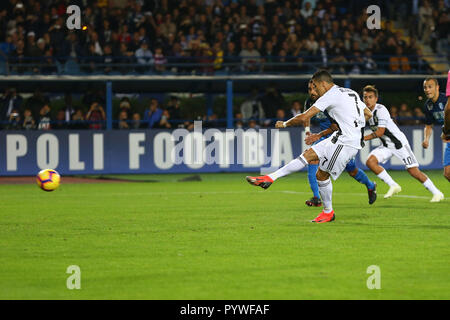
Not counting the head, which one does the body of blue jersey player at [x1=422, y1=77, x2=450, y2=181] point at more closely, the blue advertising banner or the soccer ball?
the soccer ball

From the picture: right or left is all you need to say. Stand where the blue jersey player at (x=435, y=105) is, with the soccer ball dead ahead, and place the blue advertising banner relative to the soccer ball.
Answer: right

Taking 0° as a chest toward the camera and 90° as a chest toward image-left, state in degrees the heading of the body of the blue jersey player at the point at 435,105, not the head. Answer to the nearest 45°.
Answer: approximately 45°

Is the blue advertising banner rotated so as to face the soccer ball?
yes

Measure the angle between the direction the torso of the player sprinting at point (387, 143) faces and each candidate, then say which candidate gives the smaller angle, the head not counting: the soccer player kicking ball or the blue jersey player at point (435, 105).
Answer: the soccer player kicking ball

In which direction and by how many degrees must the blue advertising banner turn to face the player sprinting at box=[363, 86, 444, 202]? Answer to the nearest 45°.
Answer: approximately 45° to its left

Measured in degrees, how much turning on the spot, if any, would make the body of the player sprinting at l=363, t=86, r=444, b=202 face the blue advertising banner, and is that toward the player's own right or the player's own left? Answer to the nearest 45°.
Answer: approximately 90° to the player's own right
